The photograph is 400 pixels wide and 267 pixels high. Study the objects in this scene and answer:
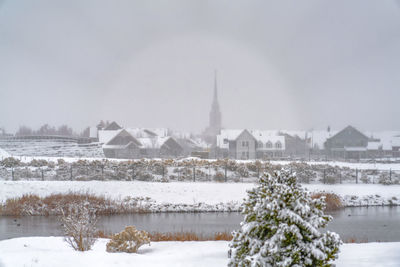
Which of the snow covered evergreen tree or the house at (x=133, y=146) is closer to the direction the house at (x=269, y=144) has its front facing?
the snow covered evergreen tree

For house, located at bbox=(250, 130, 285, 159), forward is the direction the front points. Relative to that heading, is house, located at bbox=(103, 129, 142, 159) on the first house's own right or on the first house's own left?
on the first house's own right

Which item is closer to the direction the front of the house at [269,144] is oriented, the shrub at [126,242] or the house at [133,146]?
the shrub

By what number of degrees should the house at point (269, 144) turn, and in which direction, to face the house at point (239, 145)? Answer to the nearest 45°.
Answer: approximately 45° to its right

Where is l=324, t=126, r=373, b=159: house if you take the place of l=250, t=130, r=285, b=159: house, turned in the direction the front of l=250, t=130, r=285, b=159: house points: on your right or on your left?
on your left

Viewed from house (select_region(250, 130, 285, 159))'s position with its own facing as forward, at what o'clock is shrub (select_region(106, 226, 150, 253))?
The shrub is roughly at 12 o'clock from the house.

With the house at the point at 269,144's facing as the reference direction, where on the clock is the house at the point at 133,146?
the house at the point at 133,146 is roughly at 2 o'clock from the house at the point at 269,144.

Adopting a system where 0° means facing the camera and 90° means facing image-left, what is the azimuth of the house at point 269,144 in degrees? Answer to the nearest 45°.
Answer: approximately 0°
